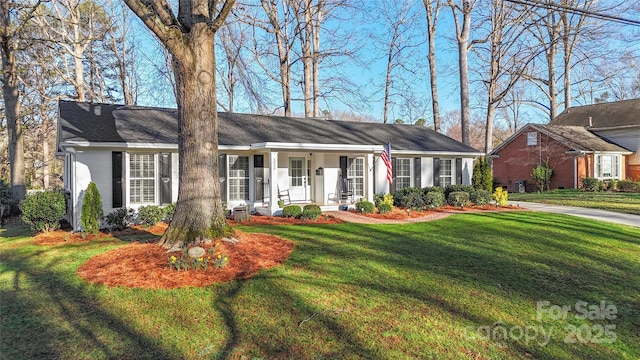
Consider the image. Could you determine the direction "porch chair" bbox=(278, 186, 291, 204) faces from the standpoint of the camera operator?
facing the viewer and to the right of the viewer

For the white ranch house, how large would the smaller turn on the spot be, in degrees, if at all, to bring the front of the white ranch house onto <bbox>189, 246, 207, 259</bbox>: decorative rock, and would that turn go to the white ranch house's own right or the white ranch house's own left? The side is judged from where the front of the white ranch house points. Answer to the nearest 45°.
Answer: approximately 45° to the white ranch house's own right

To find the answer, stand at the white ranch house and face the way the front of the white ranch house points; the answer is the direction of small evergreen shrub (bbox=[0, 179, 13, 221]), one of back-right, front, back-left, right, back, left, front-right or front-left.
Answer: back-right

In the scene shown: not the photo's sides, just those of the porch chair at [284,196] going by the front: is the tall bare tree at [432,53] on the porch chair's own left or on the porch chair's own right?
on the porch chair's own left

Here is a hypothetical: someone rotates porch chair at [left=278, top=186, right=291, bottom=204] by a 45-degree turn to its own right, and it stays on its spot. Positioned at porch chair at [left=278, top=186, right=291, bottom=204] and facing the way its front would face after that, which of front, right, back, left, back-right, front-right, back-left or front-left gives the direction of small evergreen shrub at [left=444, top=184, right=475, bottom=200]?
left

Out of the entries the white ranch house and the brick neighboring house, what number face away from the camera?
0

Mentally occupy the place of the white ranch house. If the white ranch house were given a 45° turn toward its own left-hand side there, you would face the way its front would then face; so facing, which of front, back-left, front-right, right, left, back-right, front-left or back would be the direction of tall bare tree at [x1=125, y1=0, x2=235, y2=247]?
right

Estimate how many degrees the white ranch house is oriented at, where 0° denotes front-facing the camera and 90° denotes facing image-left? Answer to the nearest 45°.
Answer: approximately 315°

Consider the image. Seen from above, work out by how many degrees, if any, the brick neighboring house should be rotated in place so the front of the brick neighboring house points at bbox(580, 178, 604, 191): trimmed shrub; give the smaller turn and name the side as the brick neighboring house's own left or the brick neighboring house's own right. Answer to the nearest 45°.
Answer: approximately 45° to the brick neighboring house's own right

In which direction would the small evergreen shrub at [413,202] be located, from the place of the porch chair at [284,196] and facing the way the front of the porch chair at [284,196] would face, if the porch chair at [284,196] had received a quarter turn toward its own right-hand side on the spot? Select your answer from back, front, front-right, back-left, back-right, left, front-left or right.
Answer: back-left

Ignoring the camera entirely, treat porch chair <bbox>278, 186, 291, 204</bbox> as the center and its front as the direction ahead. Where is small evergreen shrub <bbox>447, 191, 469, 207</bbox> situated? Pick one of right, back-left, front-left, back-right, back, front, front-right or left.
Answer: front-left

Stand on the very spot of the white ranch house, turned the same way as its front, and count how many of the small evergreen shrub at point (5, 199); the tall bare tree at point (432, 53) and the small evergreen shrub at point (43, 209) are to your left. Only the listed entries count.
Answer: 1

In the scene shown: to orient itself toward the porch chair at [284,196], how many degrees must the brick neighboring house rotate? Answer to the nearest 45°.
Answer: approximately 90° to its right

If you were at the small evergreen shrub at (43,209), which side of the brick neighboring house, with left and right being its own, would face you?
right

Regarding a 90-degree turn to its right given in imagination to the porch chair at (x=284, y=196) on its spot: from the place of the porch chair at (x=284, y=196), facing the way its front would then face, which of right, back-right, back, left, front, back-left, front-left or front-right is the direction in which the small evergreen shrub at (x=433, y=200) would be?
back-left

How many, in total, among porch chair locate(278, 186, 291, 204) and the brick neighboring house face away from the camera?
0

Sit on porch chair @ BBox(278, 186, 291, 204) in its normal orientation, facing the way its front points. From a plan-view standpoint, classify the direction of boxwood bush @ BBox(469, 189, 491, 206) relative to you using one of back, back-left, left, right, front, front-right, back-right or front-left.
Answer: front-left

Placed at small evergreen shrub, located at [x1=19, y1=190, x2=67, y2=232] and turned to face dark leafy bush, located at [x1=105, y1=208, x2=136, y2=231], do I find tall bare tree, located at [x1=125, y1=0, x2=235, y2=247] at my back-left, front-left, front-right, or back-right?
front-right
